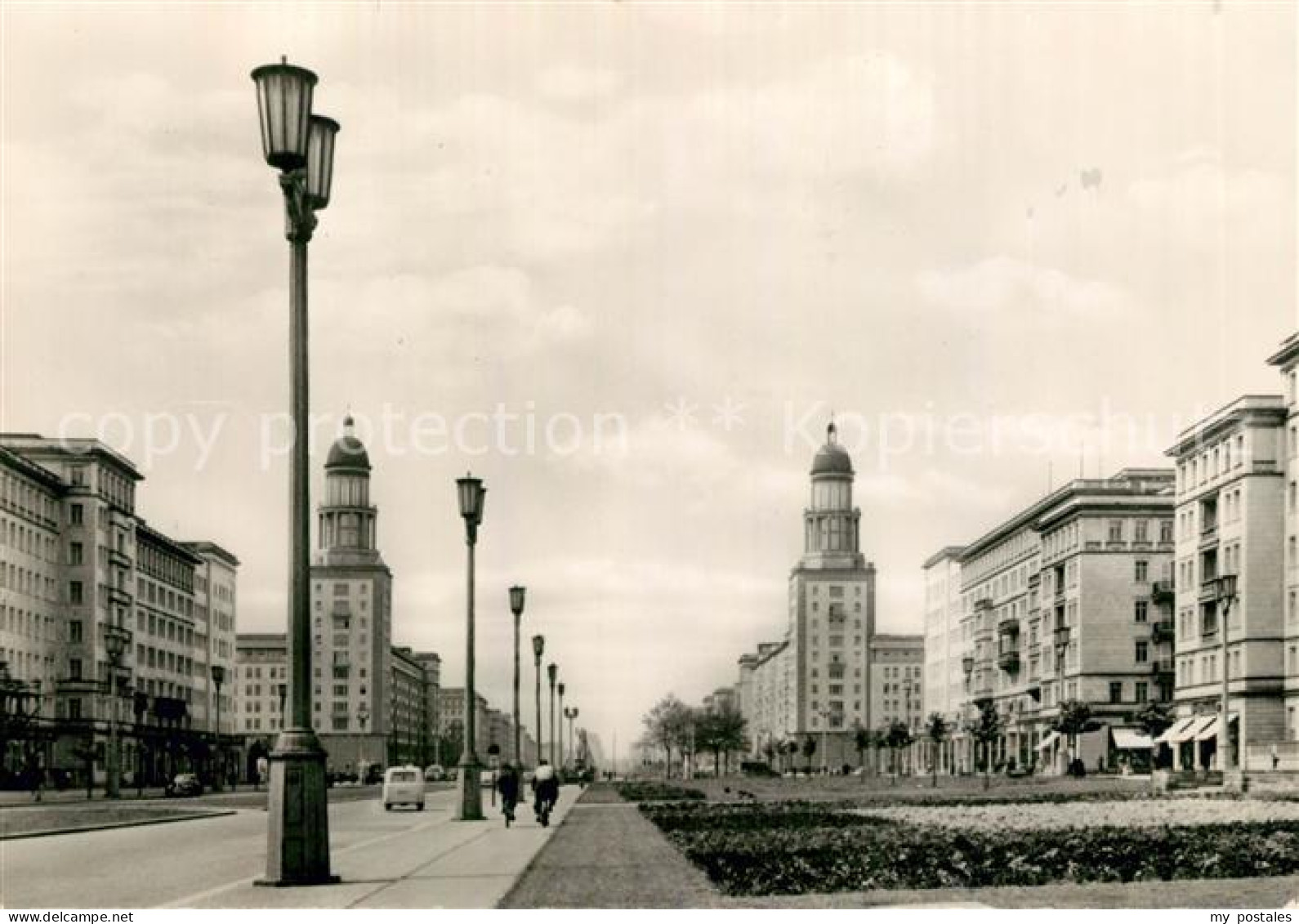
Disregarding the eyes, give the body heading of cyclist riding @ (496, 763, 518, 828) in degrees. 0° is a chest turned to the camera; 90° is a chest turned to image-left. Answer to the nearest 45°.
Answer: approximately 180°

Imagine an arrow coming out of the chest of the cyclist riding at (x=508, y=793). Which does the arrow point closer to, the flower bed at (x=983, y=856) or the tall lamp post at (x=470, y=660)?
the tall lamp post

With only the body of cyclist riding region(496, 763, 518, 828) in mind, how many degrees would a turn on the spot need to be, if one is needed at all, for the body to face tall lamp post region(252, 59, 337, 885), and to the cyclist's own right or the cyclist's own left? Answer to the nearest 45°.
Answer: approximately 180°

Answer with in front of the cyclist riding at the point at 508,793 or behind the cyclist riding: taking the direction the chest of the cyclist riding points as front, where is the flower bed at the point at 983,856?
behind
